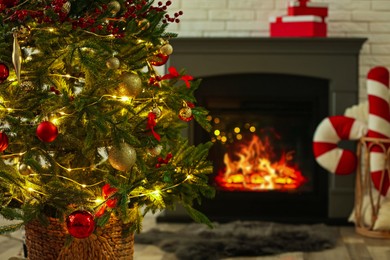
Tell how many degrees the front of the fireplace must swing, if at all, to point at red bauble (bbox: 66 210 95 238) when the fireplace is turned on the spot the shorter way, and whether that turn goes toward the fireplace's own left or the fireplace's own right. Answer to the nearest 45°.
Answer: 0° — it already faces it

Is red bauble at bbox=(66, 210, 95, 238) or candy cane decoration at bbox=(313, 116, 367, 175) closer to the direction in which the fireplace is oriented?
the red bauble

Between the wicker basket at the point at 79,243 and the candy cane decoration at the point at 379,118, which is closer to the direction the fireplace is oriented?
the wicker basket

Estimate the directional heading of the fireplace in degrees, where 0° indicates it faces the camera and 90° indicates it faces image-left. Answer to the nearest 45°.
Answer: approximately 0°

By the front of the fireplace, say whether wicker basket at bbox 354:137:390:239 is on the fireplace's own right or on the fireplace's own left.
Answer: on the fireplace's own left

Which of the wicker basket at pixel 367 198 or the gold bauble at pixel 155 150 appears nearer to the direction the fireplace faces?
the gold bauble

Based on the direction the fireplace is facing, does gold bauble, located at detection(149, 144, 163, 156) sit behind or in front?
in front

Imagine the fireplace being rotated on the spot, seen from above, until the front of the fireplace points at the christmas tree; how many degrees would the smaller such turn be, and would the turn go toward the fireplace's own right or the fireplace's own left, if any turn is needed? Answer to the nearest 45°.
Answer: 0° — it already faces it
